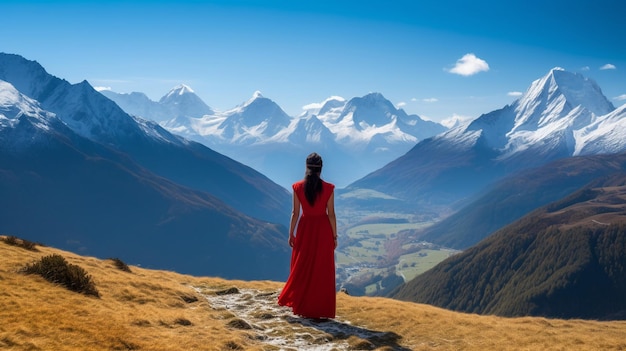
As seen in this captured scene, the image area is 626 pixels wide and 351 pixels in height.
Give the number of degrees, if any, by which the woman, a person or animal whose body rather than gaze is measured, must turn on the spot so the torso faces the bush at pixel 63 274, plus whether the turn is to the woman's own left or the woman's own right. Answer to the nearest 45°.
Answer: approximately 90° to the woman's own left

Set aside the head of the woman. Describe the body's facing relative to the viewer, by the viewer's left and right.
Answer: facing away from the viewer

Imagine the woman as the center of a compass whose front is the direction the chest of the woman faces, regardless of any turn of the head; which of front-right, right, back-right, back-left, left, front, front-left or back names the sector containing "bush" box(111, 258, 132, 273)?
front-left

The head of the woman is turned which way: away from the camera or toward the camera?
away from the camera

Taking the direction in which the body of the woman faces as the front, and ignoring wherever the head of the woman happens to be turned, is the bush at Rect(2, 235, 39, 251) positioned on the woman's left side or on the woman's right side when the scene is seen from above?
on the woman's left side
